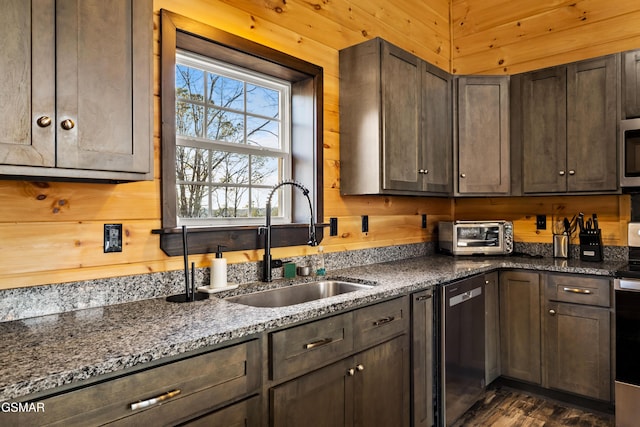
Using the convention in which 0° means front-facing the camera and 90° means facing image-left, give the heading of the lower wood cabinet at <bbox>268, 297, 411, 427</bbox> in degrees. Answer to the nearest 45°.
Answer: approximately 315°

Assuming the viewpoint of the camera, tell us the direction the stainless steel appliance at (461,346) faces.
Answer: facing the viewer and to the right of the viewer

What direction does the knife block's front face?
toward the camera

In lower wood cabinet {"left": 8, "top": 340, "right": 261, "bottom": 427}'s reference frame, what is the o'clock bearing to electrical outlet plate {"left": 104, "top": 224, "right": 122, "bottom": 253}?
The electrical outlet plate is roughly at 7 o'clock from the lower wood cabinet.

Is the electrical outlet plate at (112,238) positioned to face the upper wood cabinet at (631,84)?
no

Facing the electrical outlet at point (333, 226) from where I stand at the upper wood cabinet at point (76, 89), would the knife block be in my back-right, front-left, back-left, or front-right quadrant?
front-right

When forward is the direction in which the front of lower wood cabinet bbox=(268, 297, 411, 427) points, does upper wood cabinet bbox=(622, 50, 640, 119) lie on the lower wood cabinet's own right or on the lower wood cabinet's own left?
on the lower wood cabinet's own left

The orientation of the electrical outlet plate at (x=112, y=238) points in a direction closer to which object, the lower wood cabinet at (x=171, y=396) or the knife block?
the lower wood cabinet

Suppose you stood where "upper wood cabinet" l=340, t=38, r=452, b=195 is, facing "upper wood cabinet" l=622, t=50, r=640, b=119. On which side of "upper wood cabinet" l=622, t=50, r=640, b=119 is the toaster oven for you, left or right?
left

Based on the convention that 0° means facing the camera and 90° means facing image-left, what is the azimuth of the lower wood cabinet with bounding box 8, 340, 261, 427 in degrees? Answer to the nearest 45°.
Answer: approximately 315°

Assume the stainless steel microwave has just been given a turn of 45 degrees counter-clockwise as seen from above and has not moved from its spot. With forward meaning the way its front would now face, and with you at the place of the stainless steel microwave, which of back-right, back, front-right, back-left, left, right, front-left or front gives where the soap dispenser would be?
right

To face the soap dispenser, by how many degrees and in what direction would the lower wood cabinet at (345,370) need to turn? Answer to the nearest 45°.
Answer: approximately 135° to its right

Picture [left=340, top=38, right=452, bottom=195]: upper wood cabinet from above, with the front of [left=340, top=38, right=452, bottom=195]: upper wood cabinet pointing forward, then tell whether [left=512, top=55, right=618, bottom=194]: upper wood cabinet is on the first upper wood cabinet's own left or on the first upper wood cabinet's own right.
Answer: on the first upper wood cabinet's own left

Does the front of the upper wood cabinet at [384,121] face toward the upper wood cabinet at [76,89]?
no

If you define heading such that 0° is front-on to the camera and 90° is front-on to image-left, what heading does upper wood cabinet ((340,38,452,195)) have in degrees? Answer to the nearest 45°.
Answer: approximately 315°

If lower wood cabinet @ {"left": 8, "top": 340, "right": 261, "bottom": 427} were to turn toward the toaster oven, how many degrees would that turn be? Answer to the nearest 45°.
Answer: approximately 90° to its left

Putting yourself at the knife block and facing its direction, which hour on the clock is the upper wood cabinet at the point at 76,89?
The upper wood cabinet is roughly at 1 o'clock from the knife block.

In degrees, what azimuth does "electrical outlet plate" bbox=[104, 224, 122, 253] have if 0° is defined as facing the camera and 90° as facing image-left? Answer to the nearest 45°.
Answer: approximately 0°

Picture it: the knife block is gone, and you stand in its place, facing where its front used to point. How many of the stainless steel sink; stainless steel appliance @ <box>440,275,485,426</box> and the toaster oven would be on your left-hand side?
0

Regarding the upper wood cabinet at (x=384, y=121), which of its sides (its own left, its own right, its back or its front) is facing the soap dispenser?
right
